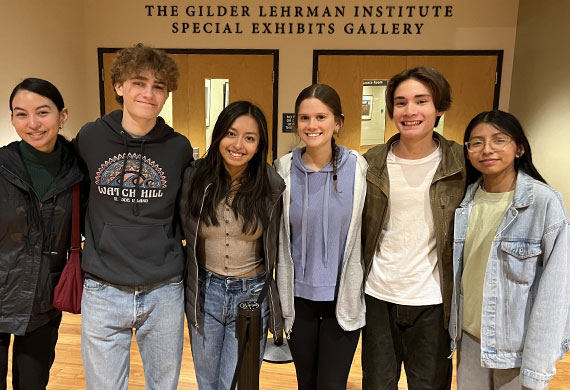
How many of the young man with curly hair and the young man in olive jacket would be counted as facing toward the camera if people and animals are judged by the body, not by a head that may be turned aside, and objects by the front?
2

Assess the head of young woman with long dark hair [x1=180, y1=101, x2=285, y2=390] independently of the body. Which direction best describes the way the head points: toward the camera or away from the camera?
toward the camera

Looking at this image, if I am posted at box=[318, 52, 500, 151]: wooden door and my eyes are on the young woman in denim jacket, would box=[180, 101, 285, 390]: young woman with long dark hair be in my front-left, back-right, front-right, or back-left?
front-right

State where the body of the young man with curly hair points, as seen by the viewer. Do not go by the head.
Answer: toward the camera

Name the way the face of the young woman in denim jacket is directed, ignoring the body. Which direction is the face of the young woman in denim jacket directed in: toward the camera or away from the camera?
toward the camera

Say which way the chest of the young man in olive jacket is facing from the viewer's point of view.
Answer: toward the camera

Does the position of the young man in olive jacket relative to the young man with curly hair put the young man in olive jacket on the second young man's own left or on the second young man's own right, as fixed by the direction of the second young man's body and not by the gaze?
on the second young man's own left

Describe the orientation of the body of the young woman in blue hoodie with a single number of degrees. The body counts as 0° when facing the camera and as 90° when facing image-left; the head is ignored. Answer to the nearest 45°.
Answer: approximately 0°

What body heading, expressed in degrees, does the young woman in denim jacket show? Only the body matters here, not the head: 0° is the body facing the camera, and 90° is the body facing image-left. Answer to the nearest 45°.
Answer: approximately 45°

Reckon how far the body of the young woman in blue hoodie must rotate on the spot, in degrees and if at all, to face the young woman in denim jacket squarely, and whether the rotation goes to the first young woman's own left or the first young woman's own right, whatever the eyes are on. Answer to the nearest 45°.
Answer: approximately 90° to the first young woman's own left

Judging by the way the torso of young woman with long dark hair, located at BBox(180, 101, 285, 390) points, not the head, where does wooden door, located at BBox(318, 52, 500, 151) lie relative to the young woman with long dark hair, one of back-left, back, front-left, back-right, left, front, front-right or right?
back-left

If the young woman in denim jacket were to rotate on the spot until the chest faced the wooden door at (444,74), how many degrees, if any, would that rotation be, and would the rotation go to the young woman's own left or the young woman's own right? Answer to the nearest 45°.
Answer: approximately 135° to the young woman's own right

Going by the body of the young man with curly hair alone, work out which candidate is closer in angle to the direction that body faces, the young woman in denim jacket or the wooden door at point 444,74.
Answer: the young woman in denim jacket

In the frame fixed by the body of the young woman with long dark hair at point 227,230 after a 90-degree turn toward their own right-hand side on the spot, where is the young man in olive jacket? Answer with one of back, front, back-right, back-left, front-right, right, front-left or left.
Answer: back
